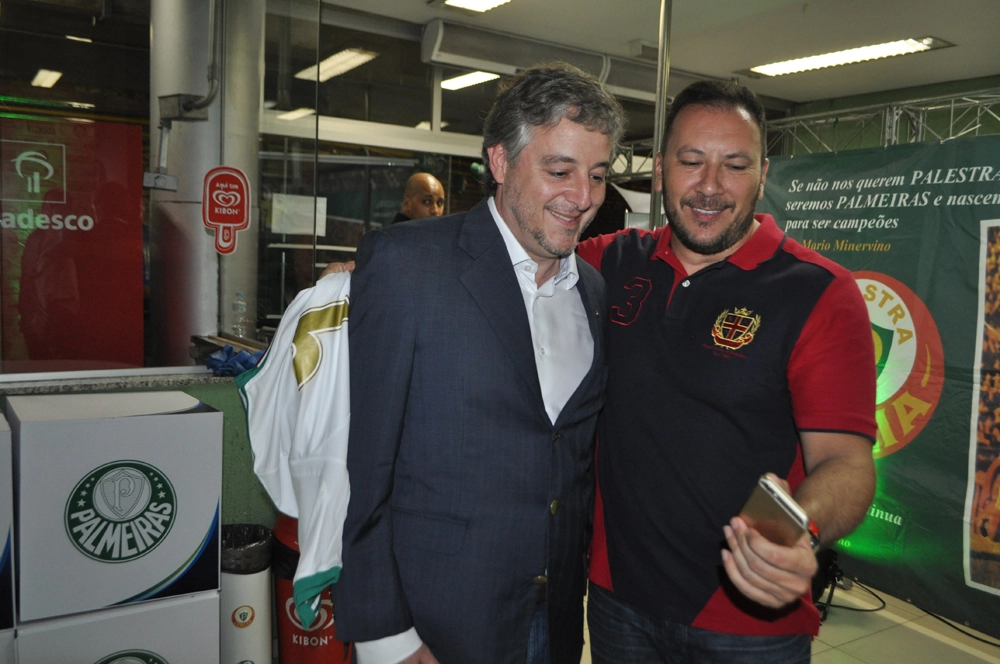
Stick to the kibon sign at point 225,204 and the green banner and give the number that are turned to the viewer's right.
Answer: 0

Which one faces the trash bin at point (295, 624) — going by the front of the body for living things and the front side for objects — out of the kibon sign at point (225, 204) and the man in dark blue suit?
the kibon sign

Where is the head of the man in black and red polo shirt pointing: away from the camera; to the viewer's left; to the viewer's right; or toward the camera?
toward the camera

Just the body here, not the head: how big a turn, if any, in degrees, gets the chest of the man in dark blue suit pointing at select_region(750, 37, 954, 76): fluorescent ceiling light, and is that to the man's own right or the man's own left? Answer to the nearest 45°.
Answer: approximately 90° to the man's own left

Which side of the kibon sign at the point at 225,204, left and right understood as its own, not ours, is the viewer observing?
front

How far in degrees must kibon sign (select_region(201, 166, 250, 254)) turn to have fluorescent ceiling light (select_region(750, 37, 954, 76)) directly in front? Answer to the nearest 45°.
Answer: approximately 90° to its left

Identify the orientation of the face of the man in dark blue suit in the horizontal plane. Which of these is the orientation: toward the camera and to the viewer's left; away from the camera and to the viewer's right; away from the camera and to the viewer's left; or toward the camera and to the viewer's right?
toward the camera and to the viewer's right

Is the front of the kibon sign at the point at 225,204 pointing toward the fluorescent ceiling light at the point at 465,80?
no

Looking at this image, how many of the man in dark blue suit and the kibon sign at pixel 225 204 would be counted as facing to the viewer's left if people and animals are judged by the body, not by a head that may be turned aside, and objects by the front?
0

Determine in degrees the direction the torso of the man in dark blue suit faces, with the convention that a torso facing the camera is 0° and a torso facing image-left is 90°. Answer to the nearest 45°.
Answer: approximately 315°

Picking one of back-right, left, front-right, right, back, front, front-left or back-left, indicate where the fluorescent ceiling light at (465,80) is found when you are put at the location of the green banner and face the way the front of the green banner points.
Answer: right

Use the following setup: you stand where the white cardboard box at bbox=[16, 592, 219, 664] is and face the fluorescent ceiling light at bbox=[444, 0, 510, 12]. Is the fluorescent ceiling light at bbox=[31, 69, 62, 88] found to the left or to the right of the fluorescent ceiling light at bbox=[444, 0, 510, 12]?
left

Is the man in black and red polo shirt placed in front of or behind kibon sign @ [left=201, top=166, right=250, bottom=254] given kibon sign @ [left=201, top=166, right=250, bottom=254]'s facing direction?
in front

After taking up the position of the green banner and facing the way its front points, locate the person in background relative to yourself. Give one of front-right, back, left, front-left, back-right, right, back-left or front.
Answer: front-right

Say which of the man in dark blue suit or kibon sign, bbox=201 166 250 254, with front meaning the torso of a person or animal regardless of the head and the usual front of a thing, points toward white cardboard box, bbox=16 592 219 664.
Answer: the kibon sign
